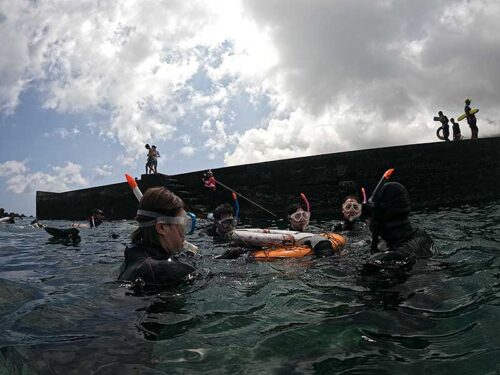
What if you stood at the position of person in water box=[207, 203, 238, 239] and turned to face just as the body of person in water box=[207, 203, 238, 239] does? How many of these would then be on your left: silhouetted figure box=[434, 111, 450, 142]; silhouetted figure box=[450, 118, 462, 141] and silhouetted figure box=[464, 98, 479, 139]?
3

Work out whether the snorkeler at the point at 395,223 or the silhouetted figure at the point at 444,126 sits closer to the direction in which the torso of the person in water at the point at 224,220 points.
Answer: the snorkeler

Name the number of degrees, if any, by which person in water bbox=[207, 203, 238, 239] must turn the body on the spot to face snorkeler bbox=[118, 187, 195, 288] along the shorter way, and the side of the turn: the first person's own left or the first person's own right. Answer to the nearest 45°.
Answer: approximately 45° to the first person's own right

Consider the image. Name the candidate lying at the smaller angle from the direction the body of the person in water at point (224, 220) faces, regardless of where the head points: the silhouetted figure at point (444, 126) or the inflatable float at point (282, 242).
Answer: the inflatable float

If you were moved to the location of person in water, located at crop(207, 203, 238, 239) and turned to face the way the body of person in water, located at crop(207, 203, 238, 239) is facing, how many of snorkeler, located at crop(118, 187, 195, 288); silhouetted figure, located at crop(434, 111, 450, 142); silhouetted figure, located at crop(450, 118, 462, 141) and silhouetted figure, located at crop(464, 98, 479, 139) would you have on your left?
3

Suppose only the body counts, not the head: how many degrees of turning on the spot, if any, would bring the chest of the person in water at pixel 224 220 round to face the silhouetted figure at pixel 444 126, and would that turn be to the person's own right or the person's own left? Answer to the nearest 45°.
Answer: approximately 90° to the person's own left

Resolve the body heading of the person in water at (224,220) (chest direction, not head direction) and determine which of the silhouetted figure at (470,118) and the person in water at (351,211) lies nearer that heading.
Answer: the person in water

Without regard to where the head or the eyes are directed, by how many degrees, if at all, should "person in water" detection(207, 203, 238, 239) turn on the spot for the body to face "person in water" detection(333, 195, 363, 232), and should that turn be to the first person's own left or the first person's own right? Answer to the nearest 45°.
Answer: approximately 45° to the first person's own left

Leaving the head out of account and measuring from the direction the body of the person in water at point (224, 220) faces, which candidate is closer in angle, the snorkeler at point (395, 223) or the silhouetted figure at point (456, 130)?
the snorkeler

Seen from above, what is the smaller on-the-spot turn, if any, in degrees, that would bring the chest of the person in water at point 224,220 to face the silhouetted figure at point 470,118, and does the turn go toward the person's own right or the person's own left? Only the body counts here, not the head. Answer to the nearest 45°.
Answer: approximately 90° to the person's own left

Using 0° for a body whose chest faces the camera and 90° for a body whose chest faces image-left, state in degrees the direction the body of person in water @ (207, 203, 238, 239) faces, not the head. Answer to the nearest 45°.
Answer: approximately 315°

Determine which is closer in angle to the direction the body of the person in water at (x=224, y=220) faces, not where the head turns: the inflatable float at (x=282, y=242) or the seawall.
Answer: the inflatable float
